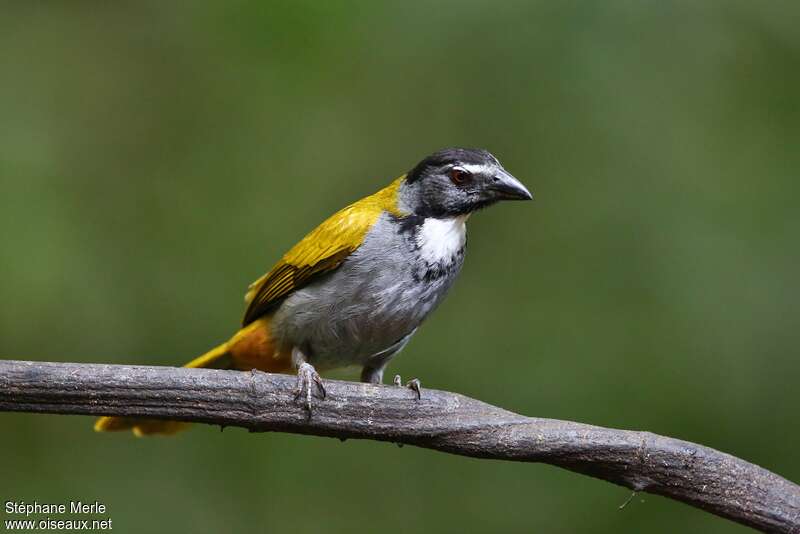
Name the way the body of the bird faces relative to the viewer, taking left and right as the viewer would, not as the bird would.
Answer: facing the viewer and to the right of the viewer
